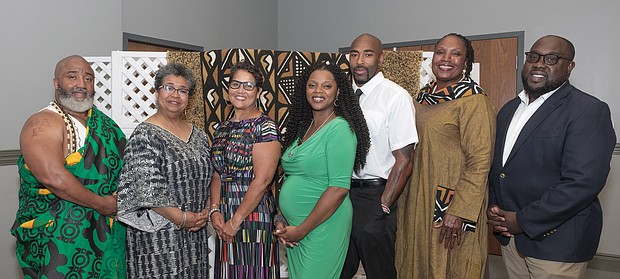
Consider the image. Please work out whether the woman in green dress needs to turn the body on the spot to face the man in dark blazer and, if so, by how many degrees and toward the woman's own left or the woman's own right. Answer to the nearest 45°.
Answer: approximately 135° to the woman's own left

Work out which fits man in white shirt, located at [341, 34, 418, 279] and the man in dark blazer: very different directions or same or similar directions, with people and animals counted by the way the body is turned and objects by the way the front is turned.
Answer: same or similar directions

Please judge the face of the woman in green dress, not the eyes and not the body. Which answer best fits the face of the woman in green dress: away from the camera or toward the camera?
toward the camera

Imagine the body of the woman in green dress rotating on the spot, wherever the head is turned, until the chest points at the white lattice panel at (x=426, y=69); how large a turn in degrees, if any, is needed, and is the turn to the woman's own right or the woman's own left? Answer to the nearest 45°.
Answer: approximately 180°

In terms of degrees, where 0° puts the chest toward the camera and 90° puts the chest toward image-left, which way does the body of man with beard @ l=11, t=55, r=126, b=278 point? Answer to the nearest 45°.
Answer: approximately 315°

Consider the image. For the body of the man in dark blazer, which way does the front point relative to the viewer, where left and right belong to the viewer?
facing the viewer and to the left of the viewer

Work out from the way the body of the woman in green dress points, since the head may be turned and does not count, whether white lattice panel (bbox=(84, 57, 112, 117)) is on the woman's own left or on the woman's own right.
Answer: on the woman's own right

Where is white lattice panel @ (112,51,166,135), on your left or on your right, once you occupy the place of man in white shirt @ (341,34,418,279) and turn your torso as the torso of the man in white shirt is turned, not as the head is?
on your right

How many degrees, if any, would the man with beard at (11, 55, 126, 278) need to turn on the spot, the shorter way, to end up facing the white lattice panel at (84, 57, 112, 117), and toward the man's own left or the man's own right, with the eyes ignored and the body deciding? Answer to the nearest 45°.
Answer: approximately 135° to the man's own left

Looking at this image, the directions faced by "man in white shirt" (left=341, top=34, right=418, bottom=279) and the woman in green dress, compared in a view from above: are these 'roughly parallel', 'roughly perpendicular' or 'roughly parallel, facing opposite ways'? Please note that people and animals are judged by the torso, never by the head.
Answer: roughly parallel

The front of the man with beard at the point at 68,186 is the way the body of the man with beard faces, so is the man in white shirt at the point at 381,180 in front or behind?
in front

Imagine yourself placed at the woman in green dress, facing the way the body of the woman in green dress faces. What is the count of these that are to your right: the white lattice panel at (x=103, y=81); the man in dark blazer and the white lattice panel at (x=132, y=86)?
2
